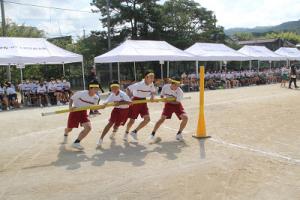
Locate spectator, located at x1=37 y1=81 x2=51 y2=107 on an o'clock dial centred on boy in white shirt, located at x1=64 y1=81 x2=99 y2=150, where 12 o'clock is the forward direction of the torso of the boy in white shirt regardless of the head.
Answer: The spectator is roughly at 7 o'clock from the boy in white shirt.

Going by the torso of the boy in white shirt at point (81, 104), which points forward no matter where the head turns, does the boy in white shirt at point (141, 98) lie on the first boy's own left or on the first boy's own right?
on the first boy's own left

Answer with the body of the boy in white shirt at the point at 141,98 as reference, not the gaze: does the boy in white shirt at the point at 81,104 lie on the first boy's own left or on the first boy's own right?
on the first boy's own right

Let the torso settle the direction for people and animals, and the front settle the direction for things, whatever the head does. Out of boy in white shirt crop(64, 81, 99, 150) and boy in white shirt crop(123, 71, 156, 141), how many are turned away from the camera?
0

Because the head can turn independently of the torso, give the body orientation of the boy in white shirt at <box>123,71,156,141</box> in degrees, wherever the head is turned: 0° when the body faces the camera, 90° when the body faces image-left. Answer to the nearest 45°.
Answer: approximately 315°

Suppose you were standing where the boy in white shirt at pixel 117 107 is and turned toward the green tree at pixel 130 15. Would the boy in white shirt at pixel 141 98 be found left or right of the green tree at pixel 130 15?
right
